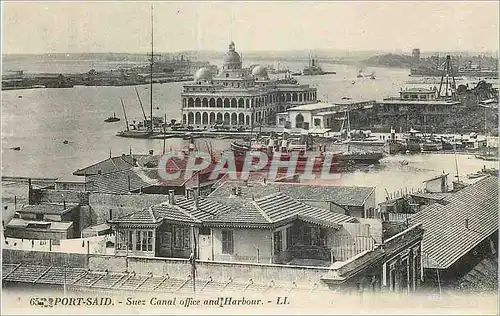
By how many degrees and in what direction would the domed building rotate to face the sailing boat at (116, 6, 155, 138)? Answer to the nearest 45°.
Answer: approximately 45° to its right
